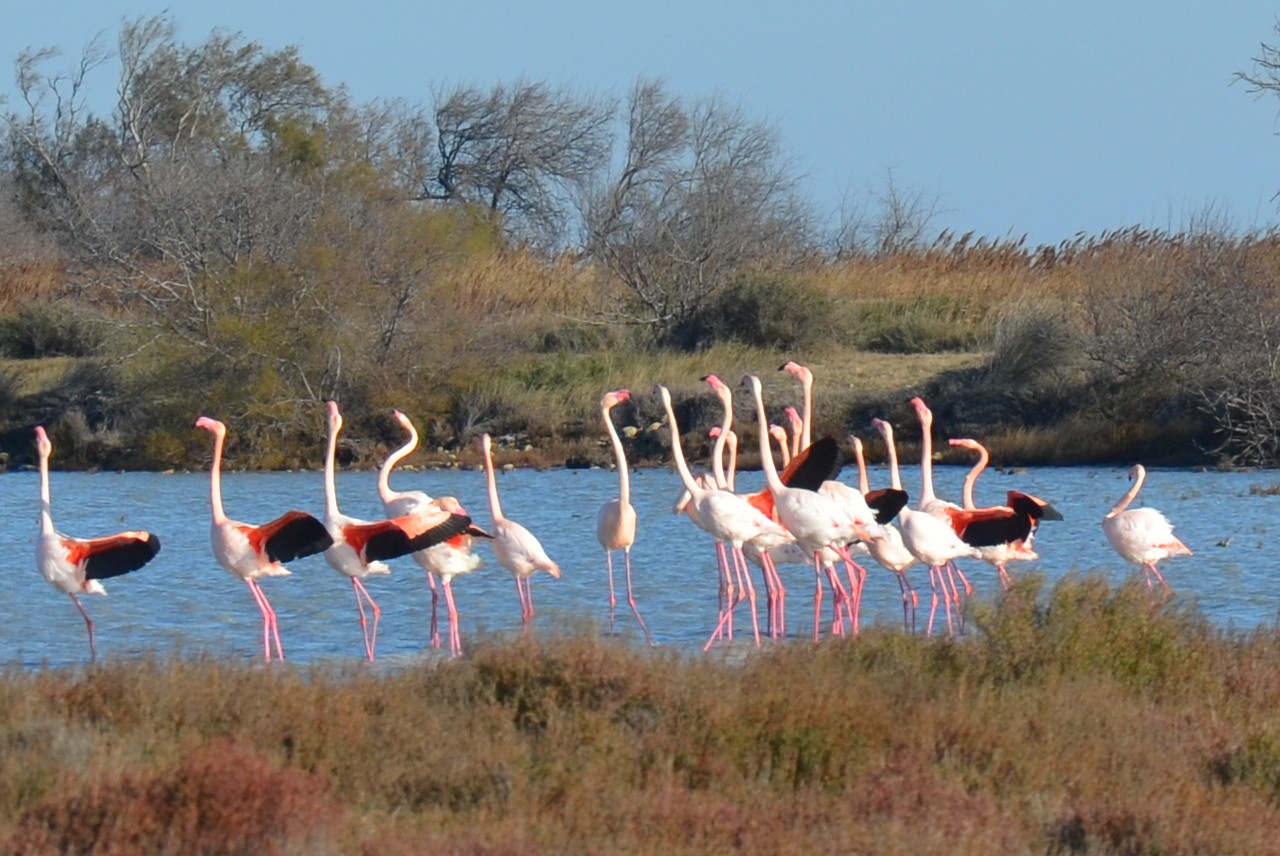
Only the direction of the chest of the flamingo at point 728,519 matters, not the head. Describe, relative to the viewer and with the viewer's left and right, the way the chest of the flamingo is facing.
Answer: facing to the left of the viewer

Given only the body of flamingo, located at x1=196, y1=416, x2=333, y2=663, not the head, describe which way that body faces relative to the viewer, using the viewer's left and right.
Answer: facing to the left of the viewer

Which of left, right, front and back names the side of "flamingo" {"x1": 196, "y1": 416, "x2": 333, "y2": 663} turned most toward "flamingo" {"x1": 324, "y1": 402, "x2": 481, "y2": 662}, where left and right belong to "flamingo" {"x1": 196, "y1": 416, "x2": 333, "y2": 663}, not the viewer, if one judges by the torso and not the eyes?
back

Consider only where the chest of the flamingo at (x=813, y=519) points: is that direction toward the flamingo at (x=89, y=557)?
yes

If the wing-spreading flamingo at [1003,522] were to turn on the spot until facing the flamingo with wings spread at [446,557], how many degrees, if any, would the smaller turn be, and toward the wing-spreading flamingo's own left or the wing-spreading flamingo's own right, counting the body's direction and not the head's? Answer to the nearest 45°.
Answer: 0° — it already faces it

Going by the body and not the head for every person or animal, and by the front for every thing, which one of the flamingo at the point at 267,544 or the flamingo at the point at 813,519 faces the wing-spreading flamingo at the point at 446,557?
the flamingo at the point at 813,519

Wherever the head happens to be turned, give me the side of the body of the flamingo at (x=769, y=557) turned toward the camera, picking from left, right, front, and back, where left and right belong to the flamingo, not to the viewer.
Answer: left

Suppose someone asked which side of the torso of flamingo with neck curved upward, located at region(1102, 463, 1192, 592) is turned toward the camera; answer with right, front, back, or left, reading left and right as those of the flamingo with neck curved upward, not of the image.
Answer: left

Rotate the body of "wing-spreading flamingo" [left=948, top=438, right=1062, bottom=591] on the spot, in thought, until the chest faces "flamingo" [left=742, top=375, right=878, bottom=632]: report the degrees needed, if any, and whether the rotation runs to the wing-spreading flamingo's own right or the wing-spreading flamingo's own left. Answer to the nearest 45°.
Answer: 0° — it already faces it

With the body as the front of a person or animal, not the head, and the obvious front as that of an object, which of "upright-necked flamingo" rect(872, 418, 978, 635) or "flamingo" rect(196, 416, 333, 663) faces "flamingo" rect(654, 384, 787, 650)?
the upright-necked flamingo

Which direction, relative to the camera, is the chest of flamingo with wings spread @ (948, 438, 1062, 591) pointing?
to the viewer's left

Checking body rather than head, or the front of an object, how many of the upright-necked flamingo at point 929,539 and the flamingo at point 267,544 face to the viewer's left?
2

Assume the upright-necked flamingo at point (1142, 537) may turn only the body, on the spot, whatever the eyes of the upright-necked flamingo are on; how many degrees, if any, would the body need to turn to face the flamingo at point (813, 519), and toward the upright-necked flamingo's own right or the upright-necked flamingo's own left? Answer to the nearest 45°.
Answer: approximately 45° to the upright-necked flamingo's own left

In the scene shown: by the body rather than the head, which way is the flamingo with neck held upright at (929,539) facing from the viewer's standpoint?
to the viewer's left
